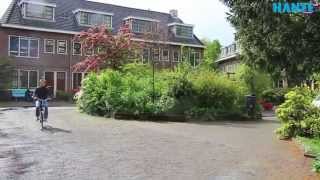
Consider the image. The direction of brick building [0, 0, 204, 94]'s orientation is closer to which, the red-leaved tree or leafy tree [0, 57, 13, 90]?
the red-leaved tree

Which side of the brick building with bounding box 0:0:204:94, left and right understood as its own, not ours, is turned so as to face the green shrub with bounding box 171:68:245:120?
front

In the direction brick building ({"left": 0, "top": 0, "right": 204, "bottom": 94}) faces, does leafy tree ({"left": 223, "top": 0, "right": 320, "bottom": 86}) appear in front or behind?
in front

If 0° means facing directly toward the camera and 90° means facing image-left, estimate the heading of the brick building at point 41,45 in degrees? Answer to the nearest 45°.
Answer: approximately 315°

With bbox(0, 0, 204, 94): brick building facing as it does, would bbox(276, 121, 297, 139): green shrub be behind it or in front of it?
in front
